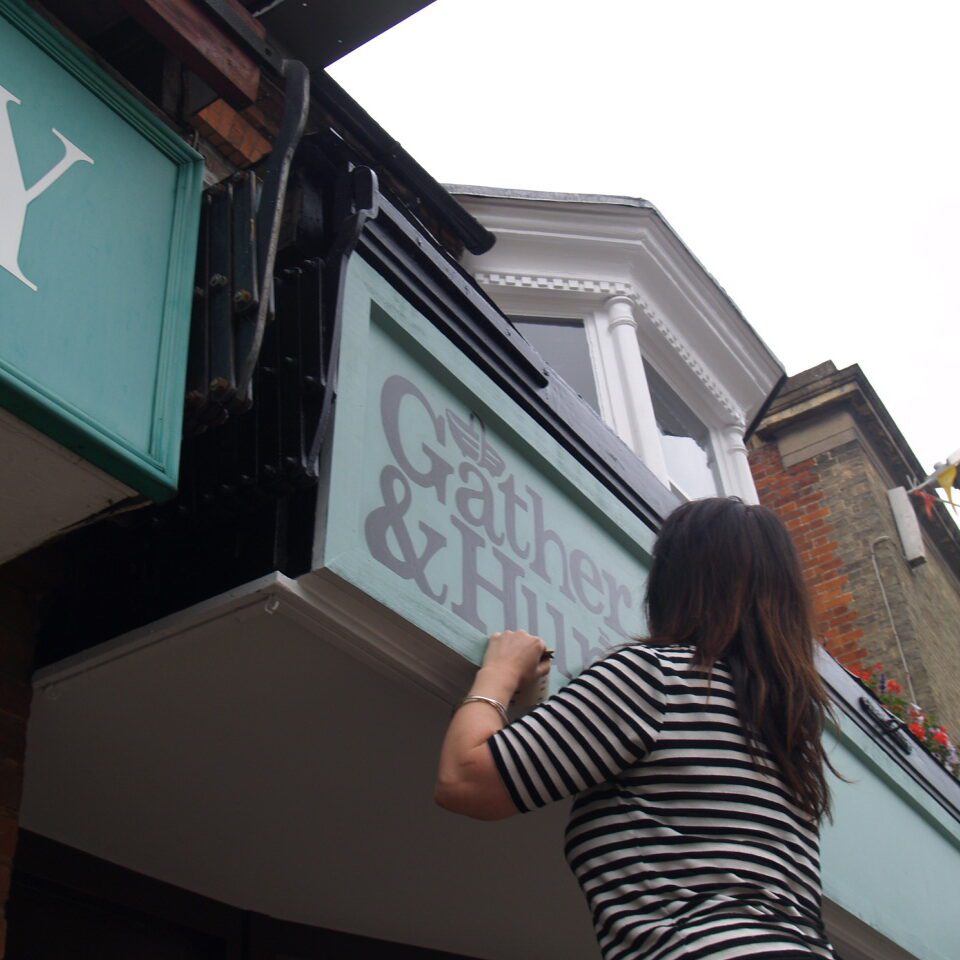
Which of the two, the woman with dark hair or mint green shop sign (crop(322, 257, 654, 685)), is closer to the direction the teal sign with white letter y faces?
the woman with dark hair

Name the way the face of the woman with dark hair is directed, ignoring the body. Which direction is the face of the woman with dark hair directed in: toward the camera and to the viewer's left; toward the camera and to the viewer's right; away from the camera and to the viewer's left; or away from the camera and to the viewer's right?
away from the camera and to the viewer's left

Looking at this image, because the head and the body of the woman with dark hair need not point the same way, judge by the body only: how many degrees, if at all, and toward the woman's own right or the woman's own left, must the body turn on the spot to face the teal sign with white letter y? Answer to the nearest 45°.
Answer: approximately 90° to the woman's own left

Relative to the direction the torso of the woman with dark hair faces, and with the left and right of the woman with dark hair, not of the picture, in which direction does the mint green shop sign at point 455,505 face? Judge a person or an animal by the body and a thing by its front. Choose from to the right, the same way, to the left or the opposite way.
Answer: the opposite way

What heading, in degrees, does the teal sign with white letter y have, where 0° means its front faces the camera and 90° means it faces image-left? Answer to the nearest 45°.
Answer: approximately 315°

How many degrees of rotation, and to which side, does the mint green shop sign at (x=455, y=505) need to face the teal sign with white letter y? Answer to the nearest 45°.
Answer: approximately 90° to its right

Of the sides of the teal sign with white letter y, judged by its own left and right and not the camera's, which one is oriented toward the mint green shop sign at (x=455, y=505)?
left
